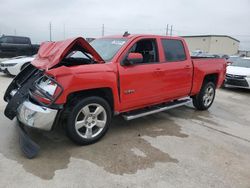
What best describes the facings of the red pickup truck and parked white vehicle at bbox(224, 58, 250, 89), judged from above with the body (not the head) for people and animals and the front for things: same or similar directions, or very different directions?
same or similar directions

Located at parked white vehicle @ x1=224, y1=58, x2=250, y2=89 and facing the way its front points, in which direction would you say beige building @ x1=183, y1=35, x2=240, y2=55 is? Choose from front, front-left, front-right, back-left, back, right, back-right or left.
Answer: back-right

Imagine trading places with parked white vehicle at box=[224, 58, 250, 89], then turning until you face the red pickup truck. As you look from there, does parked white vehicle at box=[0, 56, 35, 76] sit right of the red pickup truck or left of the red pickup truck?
right

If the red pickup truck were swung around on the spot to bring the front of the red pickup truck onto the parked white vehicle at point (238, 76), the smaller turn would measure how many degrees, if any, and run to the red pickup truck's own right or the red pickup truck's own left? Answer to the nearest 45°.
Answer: approximately 180°

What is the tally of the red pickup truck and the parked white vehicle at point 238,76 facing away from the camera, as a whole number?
0

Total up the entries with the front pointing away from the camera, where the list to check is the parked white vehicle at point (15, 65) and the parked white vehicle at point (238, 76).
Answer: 0

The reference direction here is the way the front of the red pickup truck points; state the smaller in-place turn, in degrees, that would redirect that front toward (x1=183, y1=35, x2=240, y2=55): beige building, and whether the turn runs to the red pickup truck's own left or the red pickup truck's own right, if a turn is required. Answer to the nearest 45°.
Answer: approximately 180°

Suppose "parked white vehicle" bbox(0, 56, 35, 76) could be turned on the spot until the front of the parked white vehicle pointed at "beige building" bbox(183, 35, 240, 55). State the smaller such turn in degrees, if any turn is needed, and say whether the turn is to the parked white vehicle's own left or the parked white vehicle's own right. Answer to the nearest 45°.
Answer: approximately 180°

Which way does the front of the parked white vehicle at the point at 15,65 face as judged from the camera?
facing the viewer and to the left of the viewer

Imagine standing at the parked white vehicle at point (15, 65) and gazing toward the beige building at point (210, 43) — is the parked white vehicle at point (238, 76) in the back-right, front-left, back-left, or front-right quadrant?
front-right

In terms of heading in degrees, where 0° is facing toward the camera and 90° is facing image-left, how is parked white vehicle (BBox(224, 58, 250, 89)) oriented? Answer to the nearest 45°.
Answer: approximately 45°

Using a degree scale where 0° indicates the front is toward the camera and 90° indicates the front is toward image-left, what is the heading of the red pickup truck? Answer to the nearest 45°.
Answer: approximately 45°

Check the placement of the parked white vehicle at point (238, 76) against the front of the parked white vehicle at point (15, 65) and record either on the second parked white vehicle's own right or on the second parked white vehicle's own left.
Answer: on the second parked white vehicle's own left

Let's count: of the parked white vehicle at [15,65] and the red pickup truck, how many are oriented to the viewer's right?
0
